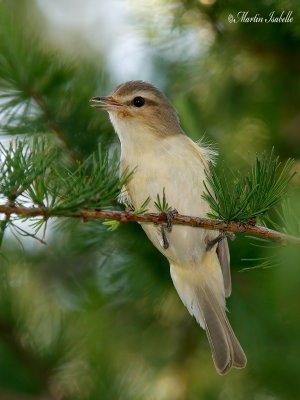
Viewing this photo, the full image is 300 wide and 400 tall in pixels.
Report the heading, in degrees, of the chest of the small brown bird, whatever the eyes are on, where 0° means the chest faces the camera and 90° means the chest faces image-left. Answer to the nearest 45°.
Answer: approximately 45°
